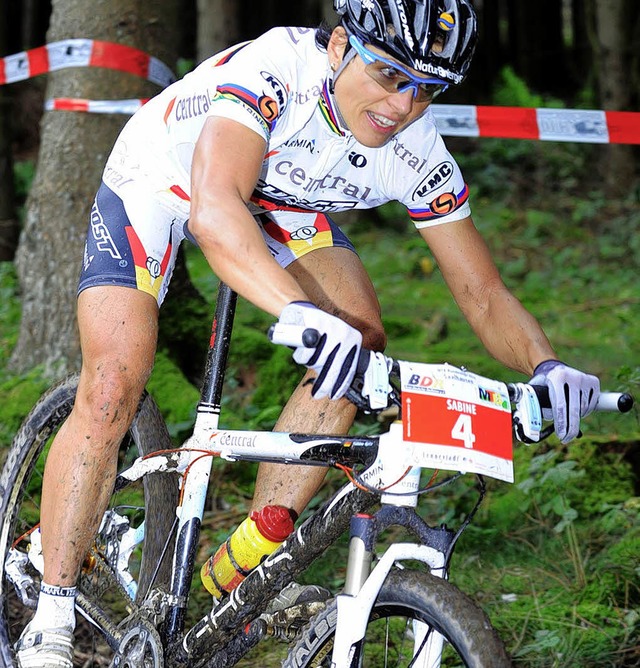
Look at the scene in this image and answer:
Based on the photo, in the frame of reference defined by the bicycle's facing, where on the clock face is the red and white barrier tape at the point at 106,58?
The red and white barrier tape is roughly at 7 o'clock from the bicycle.

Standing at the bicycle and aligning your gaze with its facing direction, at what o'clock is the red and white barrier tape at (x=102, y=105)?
The red and white barrier tape is roughly at 7 o'clock from the bicycle.

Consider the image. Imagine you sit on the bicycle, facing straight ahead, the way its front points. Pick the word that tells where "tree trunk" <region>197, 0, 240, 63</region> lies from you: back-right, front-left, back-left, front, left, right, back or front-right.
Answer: back-left

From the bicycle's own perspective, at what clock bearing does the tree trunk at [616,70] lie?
The tree trunk is roughly at 8 o'clock from the bicycle.

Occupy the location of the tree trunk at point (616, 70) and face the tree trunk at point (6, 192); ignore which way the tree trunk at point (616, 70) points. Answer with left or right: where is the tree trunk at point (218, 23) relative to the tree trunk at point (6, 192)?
right

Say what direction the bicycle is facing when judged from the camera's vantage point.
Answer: facing the viewer and to the right of the viewer
